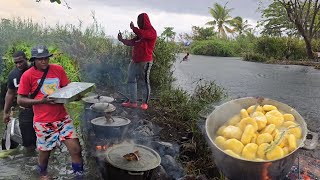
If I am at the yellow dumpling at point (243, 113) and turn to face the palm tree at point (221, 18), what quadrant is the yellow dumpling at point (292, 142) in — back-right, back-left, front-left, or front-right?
back-right

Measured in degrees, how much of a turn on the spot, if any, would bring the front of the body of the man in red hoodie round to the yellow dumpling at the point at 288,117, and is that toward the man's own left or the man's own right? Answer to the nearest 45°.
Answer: approximately 90° to the man's own left

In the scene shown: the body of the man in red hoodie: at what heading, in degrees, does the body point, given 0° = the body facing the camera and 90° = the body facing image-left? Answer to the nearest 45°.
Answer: approximately 45°

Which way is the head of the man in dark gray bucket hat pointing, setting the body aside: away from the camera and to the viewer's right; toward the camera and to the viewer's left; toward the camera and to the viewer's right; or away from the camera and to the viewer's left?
toward the camera and to the viewer's right

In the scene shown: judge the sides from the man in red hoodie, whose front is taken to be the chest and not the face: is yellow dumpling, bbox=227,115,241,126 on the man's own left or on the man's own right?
on the man's own left

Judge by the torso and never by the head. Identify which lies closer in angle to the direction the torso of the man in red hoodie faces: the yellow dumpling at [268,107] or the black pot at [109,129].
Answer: the black pot
